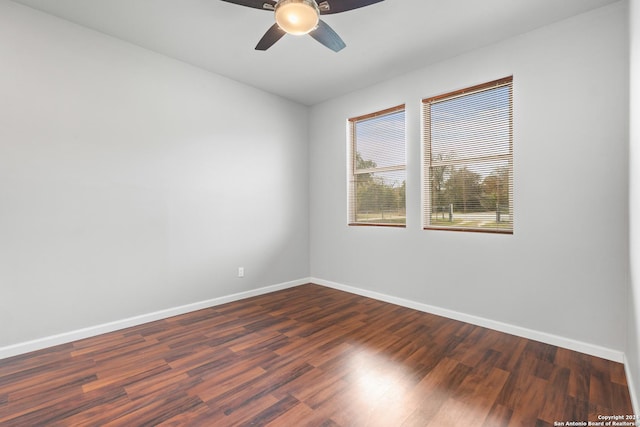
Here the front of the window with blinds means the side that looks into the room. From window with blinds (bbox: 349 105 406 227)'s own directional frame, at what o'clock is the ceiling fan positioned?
The ceiling fan is roughly at 11 o'clock from the window with blinds.

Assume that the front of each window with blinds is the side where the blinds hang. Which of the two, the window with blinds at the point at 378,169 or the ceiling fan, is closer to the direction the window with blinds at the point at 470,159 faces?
the ceiling fan

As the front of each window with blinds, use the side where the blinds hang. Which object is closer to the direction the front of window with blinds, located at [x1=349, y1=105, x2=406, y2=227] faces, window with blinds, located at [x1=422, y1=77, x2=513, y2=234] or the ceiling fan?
the ceiling fan

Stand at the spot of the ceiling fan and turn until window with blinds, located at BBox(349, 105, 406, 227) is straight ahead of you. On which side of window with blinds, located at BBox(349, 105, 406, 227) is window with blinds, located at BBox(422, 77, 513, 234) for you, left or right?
right

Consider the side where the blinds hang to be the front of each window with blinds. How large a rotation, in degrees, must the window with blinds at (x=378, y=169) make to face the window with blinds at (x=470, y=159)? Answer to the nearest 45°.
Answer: approximately 90° to its left

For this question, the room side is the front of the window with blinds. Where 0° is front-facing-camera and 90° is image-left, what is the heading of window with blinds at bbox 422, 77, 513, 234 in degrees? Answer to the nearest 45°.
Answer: approximately 45°

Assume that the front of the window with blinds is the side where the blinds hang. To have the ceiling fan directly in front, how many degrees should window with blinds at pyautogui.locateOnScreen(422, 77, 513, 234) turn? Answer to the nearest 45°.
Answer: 0° — it already faces it

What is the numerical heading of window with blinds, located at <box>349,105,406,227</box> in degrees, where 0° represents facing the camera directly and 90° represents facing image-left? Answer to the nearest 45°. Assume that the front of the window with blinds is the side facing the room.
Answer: approximately 45°

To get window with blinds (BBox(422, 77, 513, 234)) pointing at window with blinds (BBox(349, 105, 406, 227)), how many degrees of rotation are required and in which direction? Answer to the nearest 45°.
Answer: approximately 45° to its right
